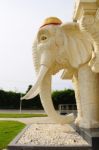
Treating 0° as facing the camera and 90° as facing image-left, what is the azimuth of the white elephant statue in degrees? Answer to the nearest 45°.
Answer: approximately 90°
